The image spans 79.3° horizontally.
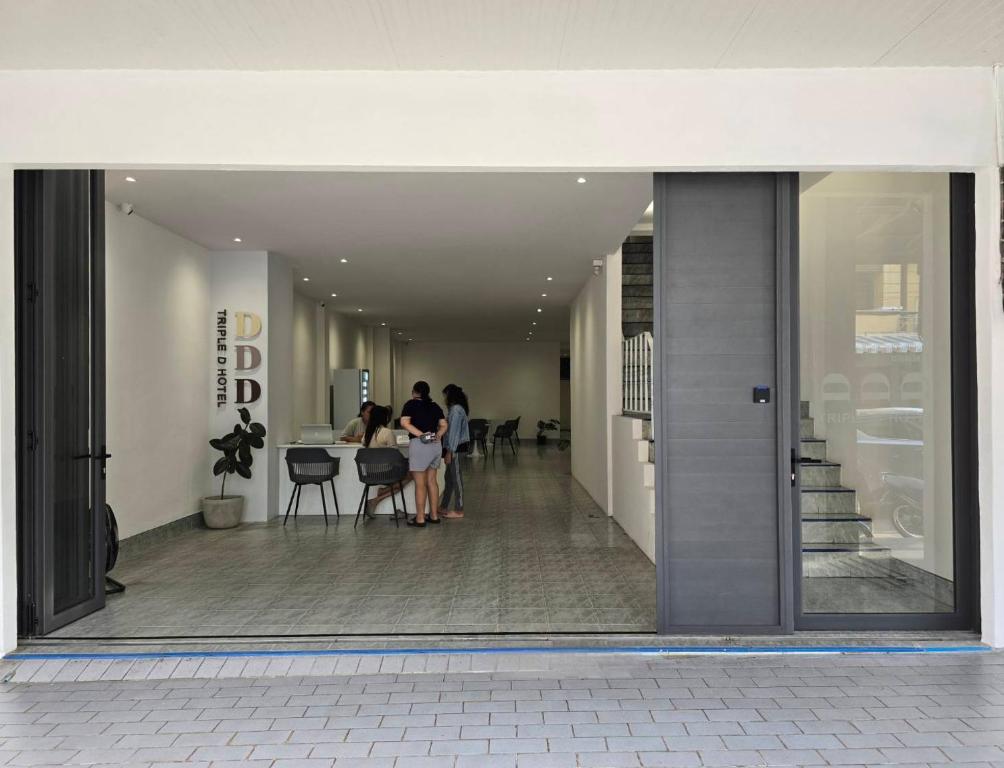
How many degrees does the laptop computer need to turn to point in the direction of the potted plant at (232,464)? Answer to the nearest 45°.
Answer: approximately 135° to its left

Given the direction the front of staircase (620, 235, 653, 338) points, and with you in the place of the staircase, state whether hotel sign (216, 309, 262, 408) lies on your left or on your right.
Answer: on your right

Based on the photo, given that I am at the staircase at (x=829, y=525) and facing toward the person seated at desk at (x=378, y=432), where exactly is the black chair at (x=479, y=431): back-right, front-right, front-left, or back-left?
front-right

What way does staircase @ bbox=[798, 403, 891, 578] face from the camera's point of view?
toward the camera

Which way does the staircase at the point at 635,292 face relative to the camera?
toward the camera

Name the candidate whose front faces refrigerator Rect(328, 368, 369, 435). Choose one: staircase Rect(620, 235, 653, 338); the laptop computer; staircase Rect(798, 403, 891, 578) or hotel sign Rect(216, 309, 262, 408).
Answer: the laptop computer

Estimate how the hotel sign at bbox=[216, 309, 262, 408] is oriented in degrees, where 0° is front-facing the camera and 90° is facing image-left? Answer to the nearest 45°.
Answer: approximately 0°

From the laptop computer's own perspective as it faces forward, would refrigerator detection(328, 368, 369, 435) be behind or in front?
in front

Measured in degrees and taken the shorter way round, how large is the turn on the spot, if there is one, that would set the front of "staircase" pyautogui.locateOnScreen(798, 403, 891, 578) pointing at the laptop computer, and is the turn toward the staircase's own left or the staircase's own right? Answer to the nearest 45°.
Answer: approximately 90° to the staircase's own right

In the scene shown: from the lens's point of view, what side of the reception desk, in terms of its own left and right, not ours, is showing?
front

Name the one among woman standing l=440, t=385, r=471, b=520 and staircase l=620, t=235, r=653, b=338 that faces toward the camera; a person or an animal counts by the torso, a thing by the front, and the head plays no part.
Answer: the staircase

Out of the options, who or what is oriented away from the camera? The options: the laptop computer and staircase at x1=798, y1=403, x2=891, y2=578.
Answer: the laptop computer

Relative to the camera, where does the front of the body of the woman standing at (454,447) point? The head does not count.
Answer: to the viewer's left

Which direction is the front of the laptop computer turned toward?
away from the camera

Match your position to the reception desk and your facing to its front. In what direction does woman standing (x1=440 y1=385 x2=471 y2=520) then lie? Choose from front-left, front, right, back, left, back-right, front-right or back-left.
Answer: left

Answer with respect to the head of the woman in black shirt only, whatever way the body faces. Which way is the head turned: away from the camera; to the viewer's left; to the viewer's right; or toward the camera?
away from the camera
